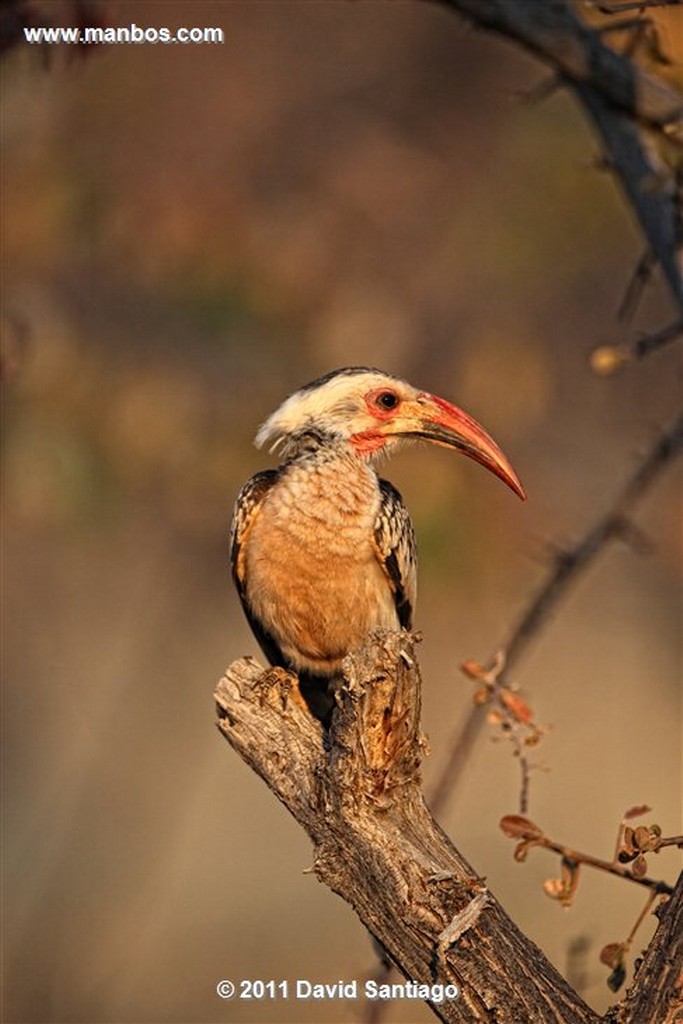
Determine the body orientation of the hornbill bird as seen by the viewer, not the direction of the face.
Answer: toward the camera

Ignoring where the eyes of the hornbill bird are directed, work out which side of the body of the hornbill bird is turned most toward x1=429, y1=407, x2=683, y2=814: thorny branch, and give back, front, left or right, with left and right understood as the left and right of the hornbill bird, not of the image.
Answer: left
